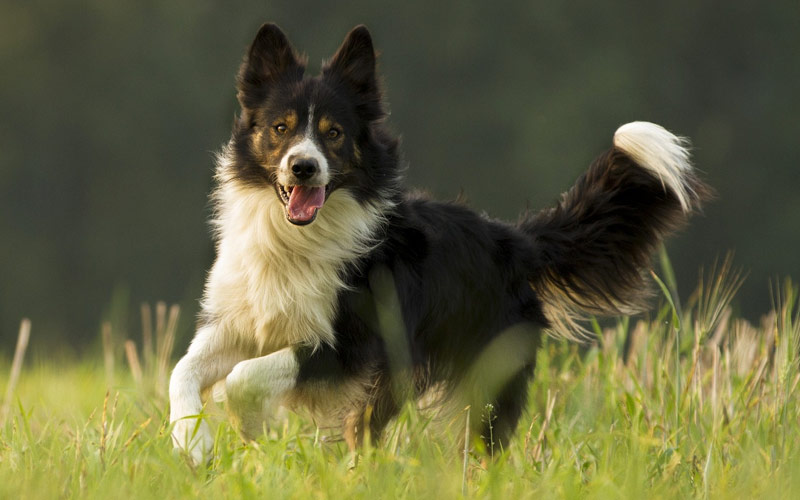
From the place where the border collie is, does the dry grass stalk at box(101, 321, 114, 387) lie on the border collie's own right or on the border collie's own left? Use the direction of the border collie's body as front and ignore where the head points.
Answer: on the border collie's own right

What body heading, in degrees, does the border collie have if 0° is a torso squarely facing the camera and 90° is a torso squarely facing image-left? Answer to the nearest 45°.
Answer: approximately 45°

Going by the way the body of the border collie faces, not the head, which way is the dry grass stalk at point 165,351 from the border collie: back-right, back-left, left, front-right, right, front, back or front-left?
right
